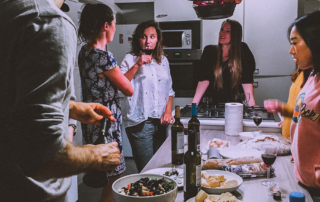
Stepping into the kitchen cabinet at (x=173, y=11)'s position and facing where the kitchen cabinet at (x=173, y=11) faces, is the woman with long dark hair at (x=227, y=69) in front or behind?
in front

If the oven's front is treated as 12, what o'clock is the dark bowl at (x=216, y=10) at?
The dark bowl is roughly at 12 o'clock from the oven.

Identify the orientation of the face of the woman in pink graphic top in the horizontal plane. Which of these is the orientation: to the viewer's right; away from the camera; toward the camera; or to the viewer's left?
to the viewer's left

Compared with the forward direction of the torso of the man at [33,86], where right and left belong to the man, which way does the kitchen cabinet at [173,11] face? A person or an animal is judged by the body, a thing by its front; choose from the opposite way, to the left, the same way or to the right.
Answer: the opposite way

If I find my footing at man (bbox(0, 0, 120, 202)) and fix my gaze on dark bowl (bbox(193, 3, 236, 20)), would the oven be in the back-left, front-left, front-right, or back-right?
front-left

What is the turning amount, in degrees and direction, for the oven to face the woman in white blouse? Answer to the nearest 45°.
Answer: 0° — it already faces them

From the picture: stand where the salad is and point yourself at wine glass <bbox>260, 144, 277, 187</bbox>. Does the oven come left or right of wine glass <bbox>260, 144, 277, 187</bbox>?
left

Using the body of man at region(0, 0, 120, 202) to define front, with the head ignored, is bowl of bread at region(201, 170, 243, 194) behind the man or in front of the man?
in front

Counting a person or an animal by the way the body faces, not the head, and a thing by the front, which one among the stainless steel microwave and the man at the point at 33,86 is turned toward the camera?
the stainless steel microwave

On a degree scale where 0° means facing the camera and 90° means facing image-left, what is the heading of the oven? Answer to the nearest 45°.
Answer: approximately 0°

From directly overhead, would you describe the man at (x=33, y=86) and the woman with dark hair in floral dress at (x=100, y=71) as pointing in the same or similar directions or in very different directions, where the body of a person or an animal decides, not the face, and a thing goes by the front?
same or similar directions

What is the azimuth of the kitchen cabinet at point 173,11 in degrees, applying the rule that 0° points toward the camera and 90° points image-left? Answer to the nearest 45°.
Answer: approximately 0°

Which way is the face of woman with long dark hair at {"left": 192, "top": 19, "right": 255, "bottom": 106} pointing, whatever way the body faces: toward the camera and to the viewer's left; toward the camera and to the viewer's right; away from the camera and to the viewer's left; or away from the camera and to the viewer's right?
toward the camera and to the viewer's left

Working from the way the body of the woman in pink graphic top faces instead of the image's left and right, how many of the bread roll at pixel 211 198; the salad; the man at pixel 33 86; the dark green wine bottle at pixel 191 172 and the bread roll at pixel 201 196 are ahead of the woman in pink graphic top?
5

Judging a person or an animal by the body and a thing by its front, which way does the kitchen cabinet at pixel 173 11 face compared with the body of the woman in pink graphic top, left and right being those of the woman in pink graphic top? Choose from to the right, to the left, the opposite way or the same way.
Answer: to the left

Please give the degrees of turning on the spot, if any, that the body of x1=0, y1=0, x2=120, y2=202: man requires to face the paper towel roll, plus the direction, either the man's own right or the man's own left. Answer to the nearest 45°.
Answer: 0° — they already face it

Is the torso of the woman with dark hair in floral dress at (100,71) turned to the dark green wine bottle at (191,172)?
no

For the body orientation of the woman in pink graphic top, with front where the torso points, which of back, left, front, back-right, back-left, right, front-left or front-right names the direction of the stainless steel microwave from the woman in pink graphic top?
right

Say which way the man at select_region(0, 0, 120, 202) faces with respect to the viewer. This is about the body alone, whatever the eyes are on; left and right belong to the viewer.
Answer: facing away from the viewer and to the right of the viewer

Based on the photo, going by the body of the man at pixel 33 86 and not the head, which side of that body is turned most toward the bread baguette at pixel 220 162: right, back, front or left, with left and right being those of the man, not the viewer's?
front

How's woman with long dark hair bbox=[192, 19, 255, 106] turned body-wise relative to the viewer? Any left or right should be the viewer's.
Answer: facing the viewer

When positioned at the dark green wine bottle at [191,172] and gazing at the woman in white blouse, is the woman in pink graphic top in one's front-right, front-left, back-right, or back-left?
front-right

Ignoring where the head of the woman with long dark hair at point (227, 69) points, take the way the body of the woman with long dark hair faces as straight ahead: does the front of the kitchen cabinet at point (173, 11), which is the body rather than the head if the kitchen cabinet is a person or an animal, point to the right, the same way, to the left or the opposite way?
the same way

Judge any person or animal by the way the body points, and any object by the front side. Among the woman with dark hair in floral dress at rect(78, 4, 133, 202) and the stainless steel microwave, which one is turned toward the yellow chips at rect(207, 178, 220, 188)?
the stainless steel microwave

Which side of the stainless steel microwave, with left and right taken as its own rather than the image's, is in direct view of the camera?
front
